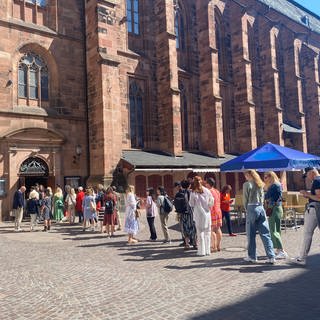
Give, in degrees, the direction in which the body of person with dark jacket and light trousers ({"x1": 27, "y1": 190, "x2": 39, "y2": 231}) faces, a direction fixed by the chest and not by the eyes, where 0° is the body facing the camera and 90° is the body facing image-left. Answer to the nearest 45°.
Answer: approximately 180°

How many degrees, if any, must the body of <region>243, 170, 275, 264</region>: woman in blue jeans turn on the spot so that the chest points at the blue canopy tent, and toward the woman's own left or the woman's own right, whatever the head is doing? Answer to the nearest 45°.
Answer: approximately 45° to the woman's own right

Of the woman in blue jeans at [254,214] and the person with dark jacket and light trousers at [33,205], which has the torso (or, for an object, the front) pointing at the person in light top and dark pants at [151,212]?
the woman in blue jeans

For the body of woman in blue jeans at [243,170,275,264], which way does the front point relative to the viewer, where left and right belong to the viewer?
facing away from the viewer and to the left of the viewer

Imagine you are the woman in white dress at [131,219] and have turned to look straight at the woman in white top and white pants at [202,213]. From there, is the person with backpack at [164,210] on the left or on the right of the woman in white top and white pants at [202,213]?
left

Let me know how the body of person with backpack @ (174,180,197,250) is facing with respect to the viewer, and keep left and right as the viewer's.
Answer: facing away from the viewer and to the right of the viewer

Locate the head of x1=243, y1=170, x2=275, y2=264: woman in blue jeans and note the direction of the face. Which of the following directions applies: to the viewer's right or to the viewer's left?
to the viewer's left

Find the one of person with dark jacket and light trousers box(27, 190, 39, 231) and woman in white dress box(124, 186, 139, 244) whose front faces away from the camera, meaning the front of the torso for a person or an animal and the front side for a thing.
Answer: the person with dark jacket and light trousers

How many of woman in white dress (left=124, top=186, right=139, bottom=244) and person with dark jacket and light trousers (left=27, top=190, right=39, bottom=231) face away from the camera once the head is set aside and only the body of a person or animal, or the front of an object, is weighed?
1

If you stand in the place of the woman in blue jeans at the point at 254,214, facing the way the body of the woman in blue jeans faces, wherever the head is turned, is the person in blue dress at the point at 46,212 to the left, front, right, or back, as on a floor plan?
front

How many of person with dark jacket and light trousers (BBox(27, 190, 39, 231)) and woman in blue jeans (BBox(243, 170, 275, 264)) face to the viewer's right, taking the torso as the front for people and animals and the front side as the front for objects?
0

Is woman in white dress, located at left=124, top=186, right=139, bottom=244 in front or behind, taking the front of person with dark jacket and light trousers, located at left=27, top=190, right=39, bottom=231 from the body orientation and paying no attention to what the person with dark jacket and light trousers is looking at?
behind
